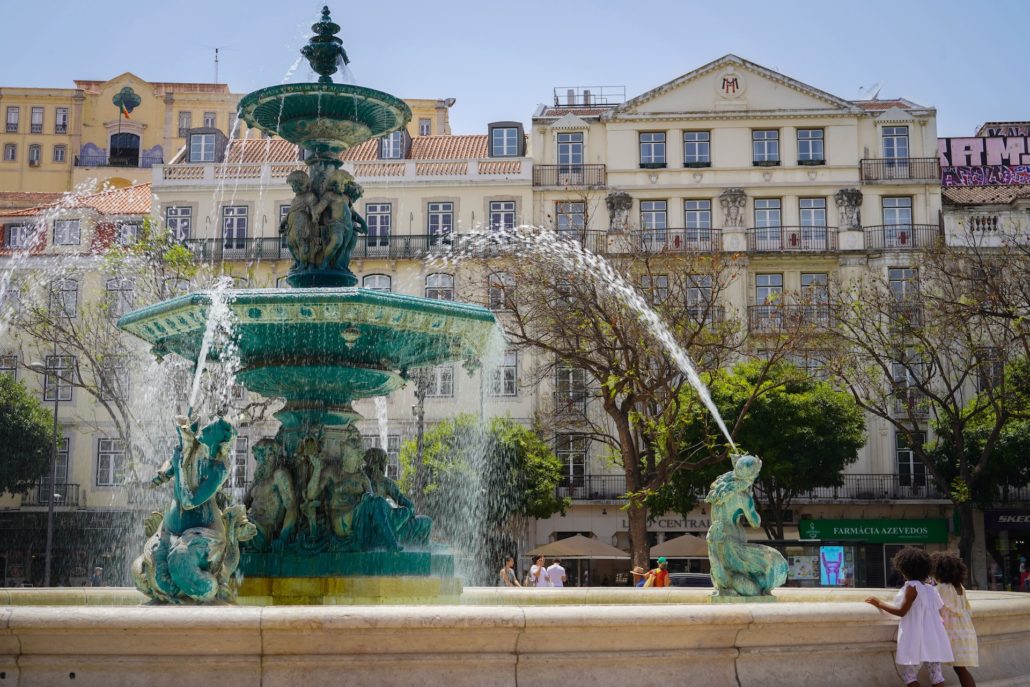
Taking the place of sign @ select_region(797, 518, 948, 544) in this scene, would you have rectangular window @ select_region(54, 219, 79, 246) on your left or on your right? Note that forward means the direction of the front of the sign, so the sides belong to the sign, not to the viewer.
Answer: on your right

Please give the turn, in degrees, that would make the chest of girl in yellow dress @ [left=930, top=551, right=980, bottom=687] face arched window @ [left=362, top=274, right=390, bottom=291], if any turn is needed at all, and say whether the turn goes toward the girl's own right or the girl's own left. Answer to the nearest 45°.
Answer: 0° — they already face it

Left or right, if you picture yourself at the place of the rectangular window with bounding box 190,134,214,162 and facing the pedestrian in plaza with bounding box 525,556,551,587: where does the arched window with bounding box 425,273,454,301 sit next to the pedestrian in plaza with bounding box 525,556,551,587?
left

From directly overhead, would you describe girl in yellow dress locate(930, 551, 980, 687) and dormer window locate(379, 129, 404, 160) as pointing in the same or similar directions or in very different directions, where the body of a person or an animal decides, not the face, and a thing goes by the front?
very different directions

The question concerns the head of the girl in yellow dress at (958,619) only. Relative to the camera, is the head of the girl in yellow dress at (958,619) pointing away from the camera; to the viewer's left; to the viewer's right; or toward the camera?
away from the camera

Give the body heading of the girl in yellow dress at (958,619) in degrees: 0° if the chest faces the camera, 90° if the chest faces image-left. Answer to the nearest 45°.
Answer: approximately 135°

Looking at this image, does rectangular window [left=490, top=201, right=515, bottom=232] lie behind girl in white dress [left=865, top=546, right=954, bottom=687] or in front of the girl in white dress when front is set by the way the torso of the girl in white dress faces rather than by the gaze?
in front

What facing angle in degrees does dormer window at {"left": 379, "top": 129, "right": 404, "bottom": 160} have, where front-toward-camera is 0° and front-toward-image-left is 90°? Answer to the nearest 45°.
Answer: approximately 0°

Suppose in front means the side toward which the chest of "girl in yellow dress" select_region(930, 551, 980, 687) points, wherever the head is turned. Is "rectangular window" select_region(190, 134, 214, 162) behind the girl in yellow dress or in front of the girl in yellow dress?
in front
